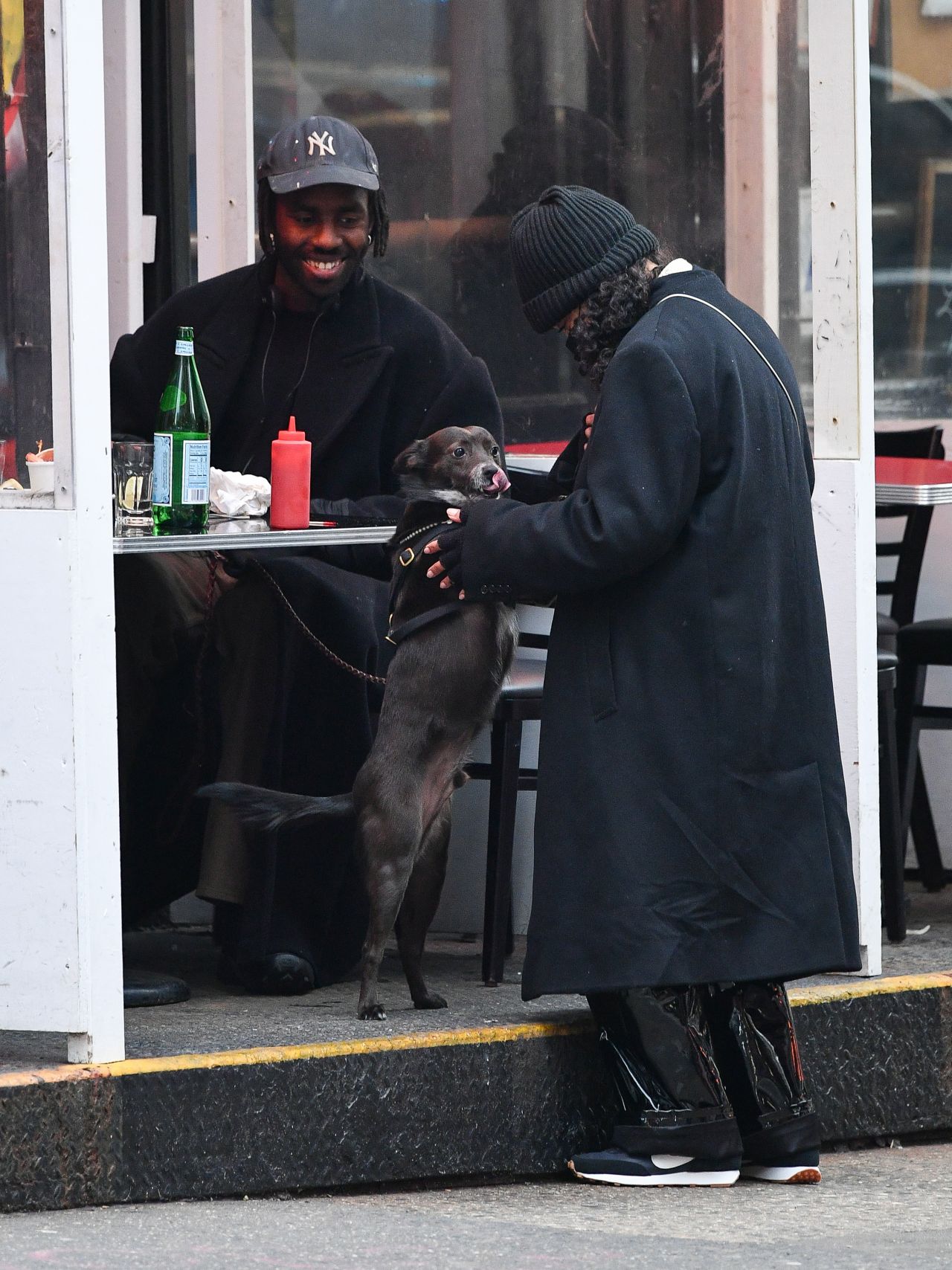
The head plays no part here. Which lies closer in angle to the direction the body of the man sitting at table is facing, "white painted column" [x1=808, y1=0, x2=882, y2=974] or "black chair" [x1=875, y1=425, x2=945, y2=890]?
the white painted column

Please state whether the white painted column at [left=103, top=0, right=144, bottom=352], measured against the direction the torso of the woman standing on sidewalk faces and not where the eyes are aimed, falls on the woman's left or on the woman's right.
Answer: on the woman's right

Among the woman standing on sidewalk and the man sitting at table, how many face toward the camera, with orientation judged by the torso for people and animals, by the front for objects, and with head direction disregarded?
1

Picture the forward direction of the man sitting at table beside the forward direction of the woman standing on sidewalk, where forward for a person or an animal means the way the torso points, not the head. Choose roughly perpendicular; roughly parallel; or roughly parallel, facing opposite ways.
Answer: roughly perpendicular

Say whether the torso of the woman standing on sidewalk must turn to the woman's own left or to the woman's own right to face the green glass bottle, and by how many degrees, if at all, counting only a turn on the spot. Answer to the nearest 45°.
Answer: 0° — they already face it

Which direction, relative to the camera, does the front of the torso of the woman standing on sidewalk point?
to the viewer's left

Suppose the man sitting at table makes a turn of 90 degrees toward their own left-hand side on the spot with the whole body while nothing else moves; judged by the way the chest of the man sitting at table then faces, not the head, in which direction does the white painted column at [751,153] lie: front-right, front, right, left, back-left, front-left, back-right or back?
front-left

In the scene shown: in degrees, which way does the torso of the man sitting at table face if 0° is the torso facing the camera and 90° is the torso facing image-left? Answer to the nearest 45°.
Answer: approximately 0°

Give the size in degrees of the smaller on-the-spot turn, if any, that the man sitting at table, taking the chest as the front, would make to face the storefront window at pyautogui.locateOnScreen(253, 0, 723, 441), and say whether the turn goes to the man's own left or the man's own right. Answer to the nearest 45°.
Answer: approximately 180°

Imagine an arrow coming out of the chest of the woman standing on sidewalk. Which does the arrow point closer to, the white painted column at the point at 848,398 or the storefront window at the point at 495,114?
the storefront window

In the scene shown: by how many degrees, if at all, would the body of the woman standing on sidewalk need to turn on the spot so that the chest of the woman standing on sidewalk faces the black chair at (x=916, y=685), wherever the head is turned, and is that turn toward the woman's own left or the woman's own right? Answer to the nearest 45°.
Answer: approximately 90° to the woman's own right

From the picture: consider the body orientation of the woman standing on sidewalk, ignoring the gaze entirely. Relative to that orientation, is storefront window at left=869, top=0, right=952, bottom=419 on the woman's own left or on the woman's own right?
on the woman's own right
